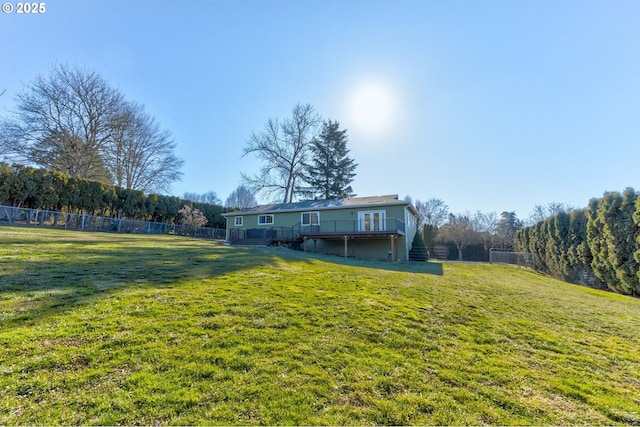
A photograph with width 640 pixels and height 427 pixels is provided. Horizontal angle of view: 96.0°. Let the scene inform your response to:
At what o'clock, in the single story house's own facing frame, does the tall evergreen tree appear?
The tall evergreen tree is roughly at 12 o'clock from the single story house.

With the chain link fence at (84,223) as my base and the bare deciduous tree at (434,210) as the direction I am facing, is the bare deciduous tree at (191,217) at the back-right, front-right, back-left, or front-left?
front-left

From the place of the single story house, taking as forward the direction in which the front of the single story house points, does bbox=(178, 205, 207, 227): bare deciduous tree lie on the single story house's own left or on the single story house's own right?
on the single story house's own left

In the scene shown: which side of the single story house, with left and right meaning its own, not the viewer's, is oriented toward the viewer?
back

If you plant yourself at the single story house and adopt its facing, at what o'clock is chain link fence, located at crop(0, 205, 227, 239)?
The chain link fence is roughly at 9 o'clock from the single story house.

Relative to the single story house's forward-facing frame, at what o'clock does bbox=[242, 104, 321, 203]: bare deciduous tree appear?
The bare deciduous tree is roughly at 11 o'clock from the single story house.
